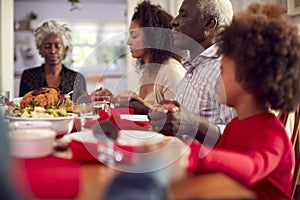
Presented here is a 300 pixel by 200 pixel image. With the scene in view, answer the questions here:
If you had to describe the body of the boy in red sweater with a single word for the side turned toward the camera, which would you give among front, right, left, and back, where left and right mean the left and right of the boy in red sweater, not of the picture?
left

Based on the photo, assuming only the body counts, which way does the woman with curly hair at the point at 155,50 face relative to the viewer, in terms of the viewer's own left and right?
facing to the left of the viewer

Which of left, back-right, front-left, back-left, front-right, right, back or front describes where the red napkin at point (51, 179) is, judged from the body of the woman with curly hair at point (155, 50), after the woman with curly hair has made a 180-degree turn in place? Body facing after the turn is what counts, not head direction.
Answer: right

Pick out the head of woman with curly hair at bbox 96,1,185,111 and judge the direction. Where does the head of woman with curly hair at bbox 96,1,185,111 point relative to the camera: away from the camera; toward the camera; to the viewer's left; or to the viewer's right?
to the viewer's left

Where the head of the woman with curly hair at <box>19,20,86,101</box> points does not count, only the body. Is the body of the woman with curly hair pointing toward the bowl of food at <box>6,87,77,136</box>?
yes

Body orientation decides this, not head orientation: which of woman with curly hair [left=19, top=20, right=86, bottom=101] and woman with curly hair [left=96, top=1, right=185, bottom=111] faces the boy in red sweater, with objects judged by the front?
woman with curly hair [left=19, top=20, right=86, bottom=101]

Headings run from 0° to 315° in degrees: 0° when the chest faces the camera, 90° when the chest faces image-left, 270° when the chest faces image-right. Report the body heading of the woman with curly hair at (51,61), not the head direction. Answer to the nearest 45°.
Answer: approximately 0°

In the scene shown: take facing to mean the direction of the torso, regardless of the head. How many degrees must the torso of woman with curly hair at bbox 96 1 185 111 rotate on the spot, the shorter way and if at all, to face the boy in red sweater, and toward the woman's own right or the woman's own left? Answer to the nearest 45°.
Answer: approximately 90° to the woman's own left
